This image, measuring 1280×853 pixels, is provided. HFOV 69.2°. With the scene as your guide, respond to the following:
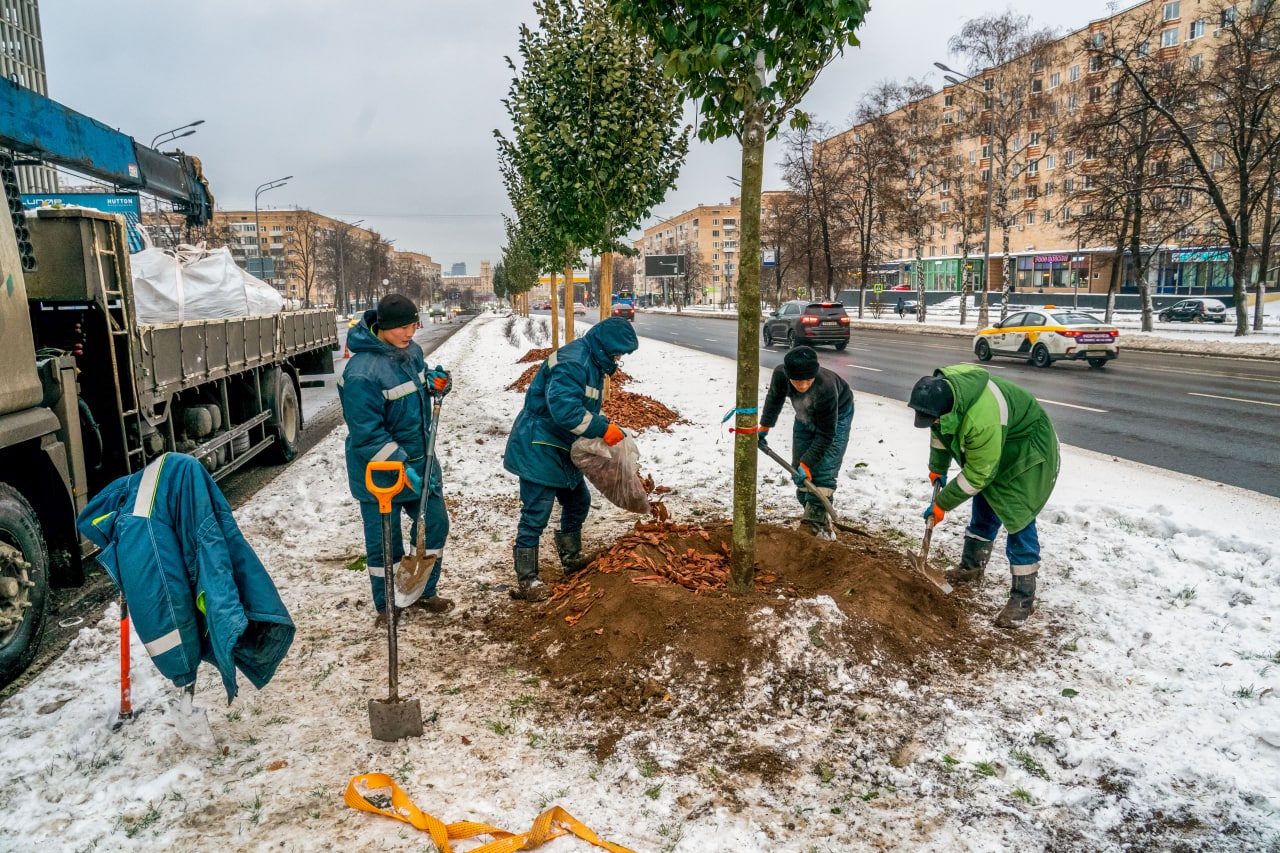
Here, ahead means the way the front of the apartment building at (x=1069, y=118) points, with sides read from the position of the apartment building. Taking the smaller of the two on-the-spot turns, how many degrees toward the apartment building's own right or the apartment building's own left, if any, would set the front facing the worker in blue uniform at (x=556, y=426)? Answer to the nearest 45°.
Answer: approximately 45° to the apartment building's own left

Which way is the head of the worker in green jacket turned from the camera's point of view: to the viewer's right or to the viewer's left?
to the viewer's left

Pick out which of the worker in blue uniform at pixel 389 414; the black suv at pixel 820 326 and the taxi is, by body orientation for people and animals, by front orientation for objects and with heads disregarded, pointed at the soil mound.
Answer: the worker in blue uniform

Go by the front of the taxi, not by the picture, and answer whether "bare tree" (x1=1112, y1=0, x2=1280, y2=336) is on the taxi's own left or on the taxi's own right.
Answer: on the taxi's own right

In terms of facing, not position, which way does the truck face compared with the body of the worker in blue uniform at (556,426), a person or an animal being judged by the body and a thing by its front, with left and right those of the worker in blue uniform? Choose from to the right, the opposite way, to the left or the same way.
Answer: to the right

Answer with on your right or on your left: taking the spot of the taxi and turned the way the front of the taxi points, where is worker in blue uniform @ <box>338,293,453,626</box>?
on your left

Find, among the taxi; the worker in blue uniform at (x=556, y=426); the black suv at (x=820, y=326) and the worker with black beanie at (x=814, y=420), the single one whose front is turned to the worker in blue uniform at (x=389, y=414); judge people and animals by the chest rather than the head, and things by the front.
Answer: the worker with black beanie

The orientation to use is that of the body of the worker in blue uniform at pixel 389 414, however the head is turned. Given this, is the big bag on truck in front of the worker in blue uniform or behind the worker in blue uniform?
behind

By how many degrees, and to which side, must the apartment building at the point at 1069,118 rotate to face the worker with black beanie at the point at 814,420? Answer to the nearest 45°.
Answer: approximately 45° to its left

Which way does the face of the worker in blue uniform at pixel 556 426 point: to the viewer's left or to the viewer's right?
to the viewer's right

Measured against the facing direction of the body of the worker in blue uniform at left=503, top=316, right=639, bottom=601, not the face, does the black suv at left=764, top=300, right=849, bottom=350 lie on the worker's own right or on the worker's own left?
on the worker's own left

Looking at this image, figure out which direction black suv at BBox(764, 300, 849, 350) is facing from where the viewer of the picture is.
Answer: facing away from the viewer and to the left of the viewer

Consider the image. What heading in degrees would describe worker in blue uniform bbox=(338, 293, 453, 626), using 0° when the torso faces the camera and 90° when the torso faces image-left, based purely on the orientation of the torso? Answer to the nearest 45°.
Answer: approximately 315°

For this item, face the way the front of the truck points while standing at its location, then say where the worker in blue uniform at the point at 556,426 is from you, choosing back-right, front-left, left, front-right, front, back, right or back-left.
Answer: left

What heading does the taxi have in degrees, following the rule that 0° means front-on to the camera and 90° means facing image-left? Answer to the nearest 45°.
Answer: approximately 135°

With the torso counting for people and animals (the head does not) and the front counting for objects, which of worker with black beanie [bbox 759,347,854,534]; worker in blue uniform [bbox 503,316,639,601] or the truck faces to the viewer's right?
the worker in blue uniform
